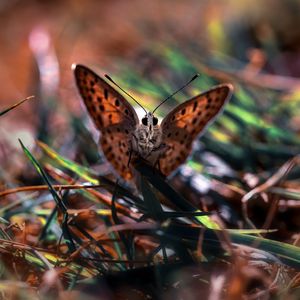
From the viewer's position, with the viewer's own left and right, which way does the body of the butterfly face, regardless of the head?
facing the viewer
